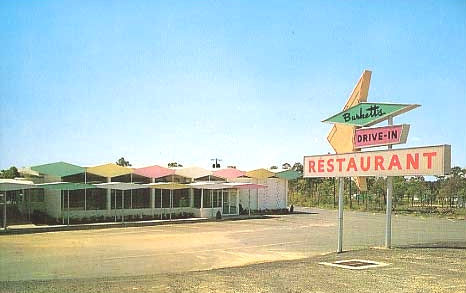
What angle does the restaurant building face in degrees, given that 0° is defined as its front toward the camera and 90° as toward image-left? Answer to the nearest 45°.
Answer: approximately 315°

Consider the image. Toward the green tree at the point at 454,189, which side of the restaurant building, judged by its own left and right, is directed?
left
